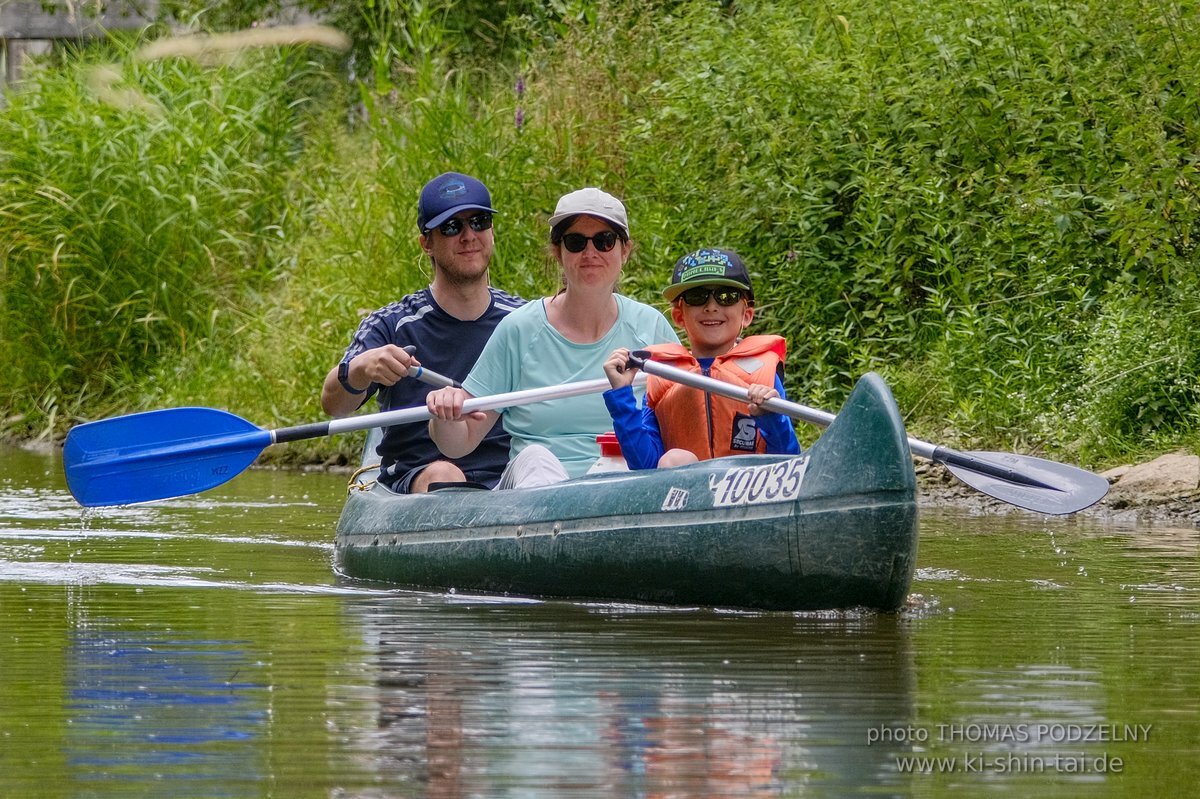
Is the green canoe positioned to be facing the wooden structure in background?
no

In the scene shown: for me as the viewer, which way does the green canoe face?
facing the viewer and to the right of the viewer

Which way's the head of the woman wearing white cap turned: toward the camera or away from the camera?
toward the camera

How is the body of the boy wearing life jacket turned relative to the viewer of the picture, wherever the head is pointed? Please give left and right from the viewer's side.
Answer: facing the viewer

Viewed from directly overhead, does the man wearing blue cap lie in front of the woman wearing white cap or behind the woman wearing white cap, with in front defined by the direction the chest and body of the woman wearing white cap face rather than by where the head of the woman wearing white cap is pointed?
behind

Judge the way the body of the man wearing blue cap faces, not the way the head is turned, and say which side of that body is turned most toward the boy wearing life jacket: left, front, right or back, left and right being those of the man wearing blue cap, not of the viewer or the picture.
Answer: front

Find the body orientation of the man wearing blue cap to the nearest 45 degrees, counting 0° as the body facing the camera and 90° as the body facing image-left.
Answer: approximately 315°

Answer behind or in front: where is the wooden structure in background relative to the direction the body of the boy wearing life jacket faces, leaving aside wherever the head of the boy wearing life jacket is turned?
behind

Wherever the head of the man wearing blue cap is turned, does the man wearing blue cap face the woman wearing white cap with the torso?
yes

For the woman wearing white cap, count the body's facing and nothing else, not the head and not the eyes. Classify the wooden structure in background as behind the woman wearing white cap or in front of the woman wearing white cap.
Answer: behind

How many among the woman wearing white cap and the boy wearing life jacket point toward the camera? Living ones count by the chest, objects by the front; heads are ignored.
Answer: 2

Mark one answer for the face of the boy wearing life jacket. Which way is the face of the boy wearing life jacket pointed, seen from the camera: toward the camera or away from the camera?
toward the camera
